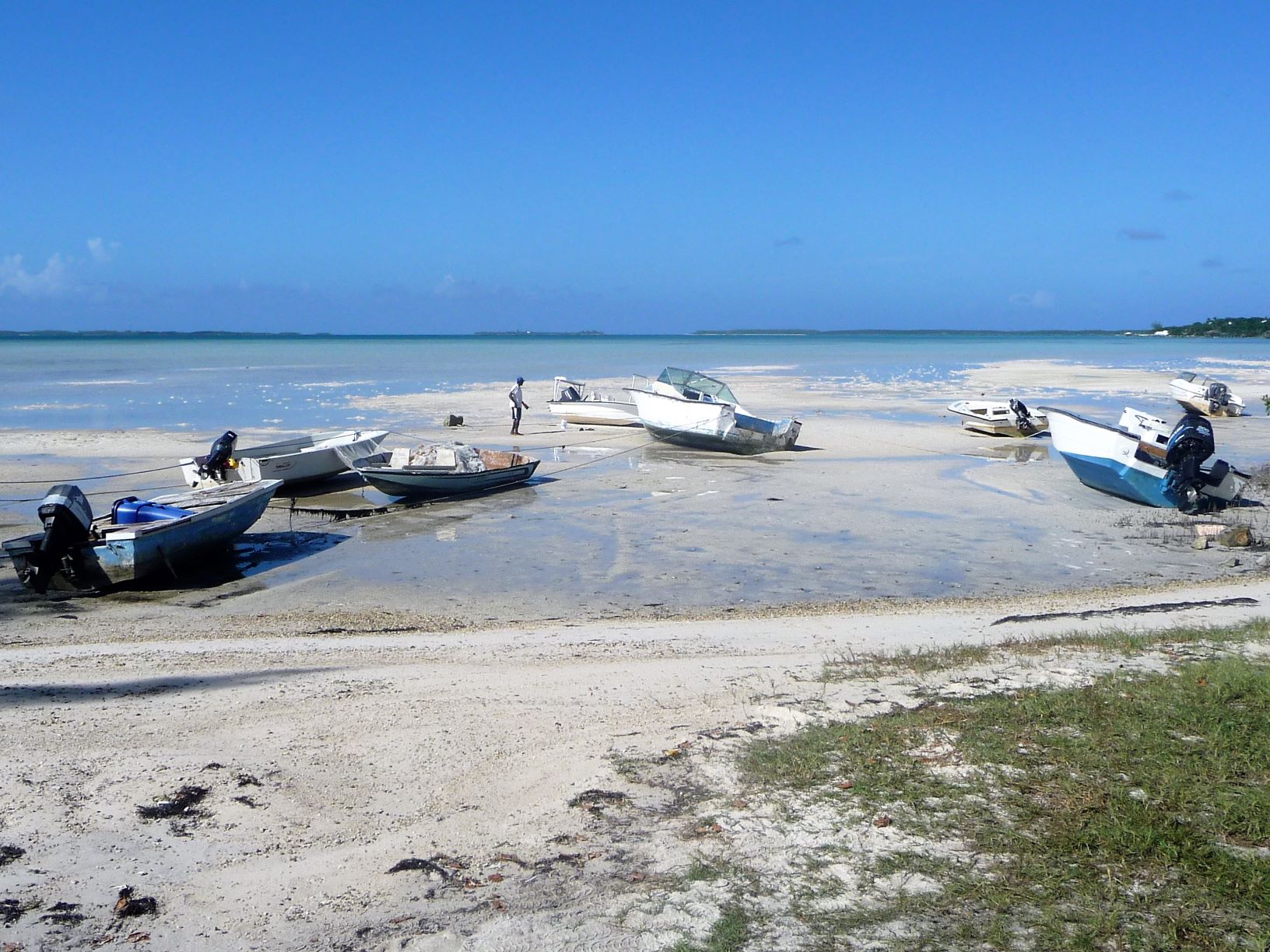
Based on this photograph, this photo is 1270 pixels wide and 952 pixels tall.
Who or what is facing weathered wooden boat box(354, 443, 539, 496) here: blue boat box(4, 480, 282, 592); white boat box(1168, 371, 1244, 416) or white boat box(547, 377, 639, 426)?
blue boat box(4, 480, 282, 592)

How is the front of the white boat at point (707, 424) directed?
to the viewer's left

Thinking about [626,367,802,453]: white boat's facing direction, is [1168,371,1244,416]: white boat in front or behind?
behind

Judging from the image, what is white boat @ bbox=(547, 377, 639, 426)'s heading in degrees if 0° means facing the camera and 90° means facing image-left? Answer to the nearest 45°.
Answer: approximately 270°

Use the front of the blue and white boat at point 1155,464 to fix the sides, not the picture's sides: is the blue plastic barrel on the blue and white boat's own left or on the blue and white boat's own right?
on the blue and white boat's own left

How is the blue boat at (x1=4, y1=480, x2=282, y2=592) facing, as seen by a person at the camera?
facing away from the viewer and to the right of the viewer

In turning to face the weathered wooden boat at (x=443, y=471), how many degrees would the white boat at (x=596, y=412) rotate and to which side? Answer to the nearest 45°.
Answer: approximately 90° to its right

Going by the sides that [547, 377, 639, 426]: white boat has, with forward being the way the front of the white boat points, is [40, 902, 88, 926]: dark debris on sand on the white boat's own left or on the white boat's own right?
on the white boat's own right

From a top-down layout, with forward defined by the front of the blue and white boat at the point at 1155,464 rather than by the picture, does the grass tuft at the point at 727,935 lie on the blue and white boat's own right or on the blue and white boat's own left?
on the blue and white boat's own left
